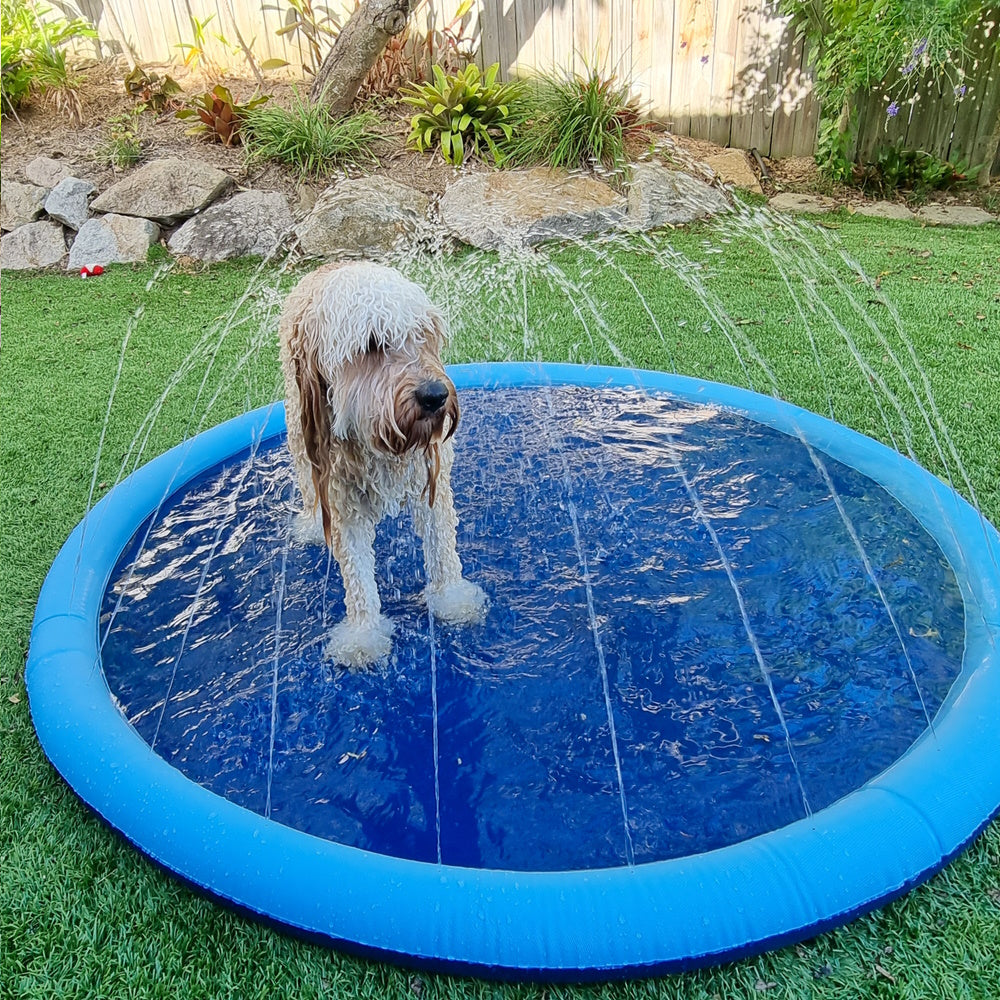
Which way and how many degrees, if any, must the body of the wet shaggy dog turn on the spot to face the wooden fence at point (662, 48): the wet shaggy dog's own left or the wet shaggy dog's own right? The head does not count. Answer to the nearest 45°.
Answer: approximately 90° to the wet shaggy dog's own left

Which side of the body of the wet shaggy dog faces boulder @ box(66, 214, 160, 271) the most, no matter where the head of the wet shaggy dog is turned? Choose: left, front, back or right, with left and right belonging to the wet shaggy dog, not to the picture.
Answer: back

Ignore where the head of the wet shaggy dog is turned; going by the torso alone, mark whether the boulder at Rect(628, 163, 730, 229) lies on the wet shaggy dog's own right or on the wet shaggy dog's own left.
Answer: on the wet shaggy dog's own left

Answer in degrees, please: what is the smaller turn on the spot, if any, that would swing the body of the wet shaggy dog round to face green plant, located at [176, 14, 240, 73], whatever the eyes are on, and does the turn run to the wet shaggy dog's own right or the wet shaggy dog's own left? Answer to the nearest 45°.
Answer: approximately 135° to the wet shaggy dog's own left

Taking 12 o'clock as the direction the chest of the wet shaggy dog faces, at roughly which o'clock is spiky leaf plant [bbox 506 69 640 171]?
The spiky leaf plant is roughly at 8 o'clock from the wet shaggy dog.

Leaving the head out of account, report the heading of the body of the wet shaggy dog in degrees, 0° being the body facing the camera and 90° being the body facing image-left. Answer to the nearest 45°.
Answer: approximately 315°

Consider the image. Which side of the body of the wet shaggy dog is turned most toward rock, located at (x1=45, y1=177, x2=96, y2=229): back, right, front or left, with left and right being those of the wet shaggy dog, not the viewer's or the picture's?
back

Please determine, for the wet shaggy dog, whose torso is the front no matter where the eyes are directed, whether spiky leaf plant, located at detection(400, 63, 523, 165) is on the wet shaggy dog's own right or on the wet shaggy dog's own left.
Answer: on the wet shaggy dog's own left

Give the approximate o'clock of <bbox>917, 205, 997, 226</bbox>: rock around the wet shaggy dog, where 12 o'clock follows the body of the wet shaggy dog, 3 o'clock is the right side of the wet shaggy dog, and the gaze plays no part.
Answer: The rock is roughly at 9 o'clock from the wet shaggy dog.

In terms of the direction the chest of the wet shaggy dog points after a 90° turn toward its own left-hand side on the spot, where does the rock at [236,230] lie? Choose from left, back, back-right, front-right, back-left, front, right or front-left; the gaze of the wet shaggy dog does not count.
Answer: front-left

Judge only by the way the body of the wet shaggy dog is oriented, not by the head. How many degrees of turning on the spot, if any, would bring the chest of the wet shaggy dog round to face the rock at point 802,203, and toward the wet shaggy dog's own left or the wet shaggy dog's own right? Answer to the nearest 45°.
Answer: approximately 90° to the wet shaggy dog's own left
